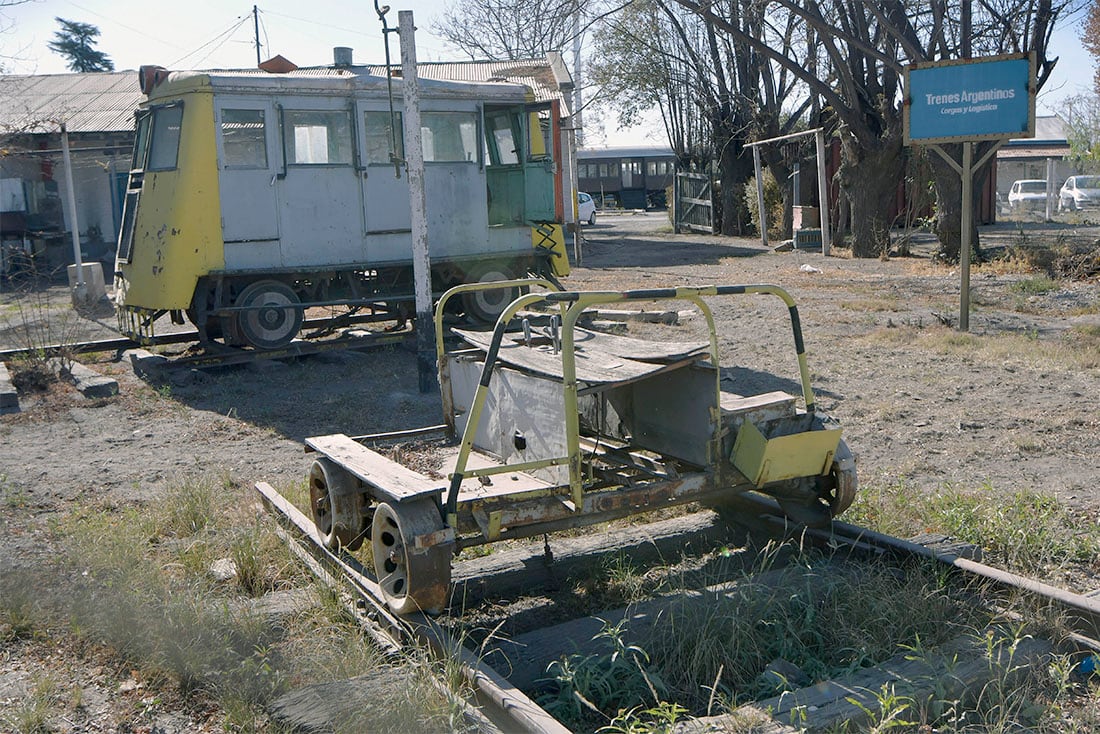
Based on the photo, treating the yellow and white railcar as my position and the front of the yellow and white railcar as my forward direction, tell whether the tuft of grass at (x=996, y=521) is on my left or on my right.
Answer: on my left

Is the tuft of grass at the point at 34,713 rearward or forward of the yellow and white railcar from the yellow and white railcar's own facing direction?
forward

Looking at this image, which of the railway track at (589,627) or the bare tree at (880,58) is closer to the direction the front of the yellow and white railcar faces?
the railway track

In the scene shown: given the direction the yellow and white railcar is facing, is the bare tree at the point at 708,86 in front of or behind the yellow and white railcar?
behind

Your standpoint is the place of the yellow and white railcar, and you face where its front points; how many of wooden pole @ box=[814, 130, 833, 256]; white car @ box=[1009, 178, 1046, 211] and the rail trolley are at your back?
2

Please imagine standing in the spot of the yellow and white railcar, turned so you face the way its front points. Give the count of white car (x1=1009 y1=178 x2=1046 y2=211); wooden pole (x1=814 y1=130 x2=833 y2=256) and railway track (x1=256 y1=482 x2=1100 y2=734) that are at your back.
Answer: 2

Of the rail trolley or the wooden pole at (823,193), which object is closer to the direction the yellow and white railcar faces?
the rail trolley

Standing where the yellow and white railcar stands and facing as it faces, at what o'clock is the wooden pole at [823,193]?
The wooden pole is roughly at 6 o'clock from the yellow and white railcar.

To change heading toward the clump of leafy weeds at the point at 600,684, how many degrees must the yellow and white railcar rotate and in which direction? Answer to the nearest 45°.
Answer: approximately 45° to its left

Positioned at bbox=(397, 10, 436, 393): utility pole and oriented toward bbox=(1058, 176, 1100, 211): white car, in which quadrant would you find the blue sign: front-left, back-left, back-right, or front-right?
front-right

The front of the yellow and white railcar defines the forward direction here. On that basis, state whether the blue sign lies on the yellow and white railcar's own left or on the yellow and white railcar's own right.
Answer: on the yellow and white railcar's own left

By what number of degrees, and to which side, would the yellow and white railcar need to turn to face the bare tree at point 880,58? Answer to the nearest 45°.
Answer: approximately 180°

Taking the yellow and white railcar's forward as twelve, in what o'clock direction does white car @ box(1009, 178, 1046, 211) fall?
The white car is roughly at 6 o'clock from the yellow and white railcar.

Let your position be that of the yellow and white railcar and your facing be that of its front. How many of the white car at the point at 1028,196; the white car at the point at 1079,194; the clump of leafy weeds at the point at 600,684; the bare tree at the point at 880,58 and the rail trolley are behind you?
3

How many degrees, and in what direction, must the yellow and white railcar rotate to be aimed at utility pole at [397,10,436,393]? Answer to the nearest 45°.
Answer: approximately 90° to its left

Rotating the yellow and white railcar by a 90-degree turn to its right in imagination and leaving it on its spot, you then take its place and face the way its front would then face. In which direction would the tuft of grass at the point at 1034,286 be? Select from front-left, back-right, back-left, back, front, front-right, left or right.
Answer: back-right

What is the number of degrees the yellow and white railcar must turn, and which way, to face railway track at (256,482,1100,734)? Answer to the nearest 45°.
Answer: approximately 45° to its left

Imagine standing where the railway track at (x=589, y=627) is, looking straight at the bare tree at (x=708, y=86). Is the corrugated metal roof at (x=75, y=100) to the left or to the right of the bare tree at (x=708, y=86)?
left

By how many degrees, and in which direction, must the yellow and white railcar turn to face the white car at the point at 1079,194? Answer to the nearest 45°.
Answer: approximately 180°

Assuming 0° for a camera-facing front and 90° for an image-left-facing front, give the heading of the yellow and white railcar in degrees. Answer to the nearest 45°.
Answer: approximately 45°

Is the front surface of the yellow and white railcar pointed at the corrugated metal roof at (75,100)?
no

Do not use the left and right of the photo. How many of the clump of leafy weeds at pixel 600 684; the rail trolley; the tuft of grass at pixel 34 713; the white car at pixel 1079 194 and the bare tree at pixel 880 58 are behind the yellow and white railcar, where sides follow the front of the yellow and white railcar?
2
